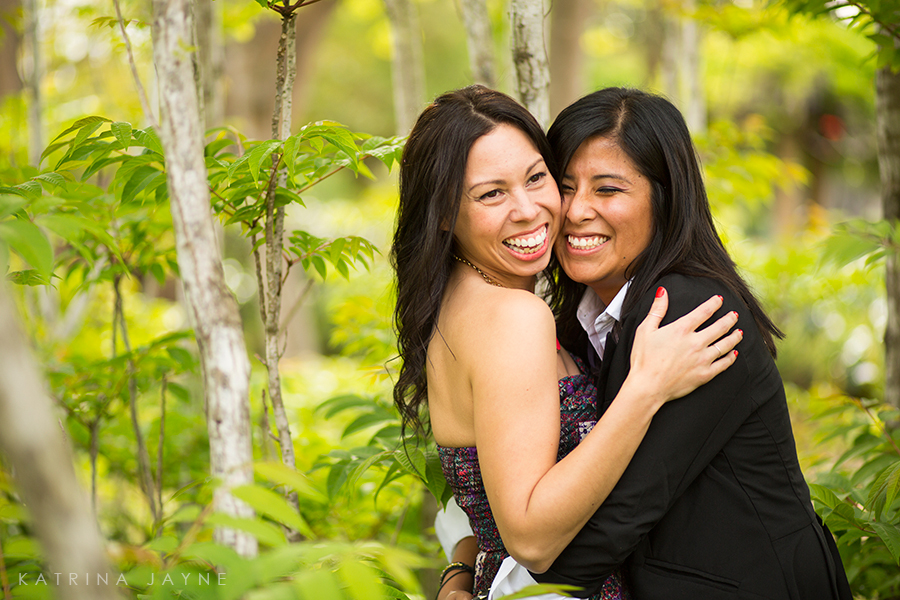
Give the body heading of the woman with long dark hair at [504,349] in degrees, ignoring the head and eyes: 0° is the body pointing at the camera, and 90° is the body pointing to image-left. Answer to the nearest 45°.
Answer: approximately 270°

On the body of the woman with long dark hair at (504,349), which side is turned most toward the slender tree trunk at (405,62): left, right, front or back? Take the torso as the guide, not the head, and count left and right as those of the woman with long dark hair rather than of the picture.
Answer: left

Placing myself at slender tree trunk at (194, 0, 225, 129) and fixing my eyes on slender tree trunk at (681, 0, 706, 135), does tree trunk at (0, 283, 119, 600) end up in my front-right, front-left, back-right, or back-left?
back-right

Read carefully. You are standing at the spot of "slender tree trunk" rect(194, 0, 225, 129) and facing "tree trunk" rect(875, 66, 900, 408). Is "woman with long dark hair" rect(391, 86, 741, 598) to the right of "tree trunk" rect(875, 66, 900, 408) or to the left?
right

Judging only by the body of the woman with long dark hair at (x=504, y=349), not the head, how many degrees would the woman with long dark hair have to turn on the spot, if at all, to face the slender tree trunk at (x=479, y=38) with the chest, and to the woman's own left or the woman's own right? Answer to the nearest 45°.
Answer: approximately 90° to the woman's own left

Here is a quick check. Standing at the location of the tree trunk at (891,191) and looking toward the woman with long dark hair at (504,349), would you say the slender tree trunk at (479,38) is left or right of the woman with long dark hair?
right

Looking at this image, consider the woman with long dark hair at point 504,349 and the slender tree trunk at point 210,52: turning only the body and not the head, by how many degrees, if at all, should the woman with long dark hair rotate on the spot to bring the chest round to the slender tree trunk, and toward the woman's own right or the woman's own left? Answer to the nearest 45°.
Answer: approximately 135° to the woman's own left

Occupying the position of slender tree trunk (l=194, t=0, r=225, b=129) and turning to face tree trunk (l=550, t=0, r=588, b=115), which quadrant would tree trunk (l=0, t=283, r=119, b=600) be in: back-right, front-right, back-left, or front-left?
back-right

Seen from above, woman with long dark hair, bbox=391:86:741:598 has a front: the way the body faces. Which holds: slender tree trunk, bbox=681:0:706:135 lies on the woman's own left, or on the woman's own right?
on the woman's own left
